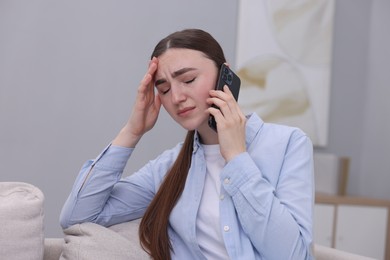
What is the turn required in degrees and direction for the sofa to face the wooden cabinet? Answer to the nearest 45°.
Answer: approximately 135° to its left

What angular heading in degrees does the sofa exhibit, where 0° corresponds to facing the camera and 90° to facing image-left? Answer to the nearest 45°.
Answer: approximately 0°
